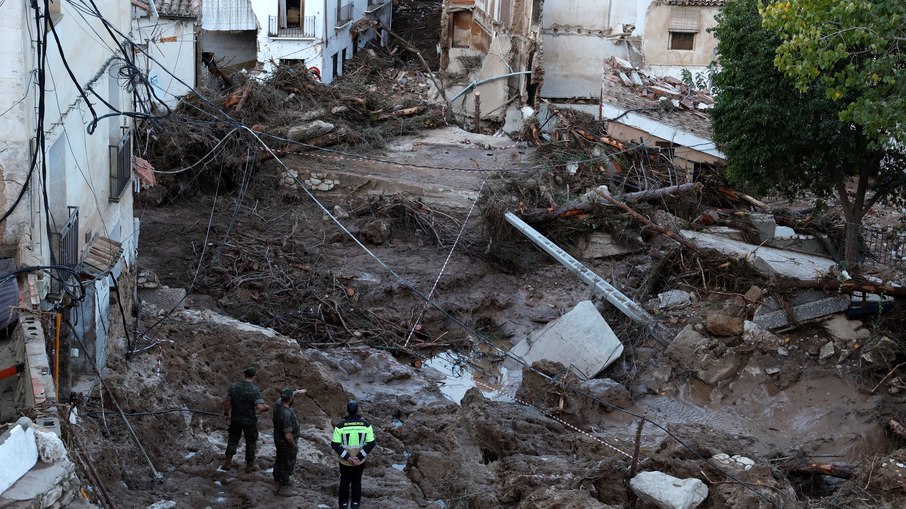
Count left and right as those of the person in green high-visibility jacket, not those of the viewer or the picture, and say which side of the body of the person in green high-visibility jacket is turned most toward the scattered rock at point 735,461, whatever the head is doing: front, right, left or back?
right

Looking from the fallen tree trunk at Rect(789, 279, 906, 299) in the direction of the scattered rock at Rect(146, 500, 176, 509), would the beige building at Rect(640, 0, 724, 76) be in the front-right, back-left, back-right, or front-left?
back-right

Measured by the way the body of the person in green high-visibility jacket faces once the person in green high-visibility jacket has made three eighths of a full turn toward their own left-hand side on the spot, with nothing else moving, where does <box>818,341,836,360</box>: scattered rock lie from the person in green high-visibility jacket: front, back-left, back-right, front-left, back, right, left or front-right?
back

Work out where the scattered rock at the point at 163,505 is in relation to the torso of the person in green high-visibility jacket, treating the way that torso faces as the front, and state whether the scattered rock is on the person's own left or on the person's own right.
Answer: on the person's own left

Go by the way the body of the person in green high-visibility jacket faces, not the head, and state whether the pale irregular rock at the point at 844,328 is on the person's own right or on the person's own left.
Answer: on the person's own right

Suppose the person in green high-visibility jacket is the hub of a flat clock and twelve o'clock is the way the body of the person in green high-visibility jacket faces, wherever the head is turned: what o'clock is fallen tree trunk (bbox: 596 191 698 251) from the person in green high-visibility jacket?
The fallen tree trunk is roughly at 1 o'clock from the person in green high-visibility jacket.

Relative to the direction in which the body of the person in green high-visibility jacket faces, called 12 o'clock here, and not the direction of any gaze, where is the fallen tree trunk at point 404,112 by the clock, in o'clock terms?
The fallen tree trunk is roughly at 12 o'clock from the person in green high-visibility jacket.

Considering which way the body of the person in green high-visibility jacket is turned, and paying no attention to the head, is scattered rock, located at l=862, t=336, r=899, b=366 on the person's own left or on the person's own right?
on the person's own right

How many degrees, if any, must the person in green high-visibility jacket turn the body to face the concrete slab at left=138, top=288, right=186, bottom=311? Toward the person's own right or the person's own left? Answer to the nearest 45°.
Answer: approximately 45° to the person's own left

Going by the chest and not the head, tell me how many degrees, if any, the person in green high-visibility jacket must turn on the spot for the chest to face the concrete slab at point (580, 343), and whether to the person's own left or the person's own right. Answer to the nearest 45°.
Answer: approximately 45° to the person's own right

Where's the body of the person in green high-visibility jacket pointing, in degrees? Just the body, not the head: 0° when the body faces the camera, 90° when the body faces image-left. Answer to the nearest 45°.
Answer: approximately 180°
